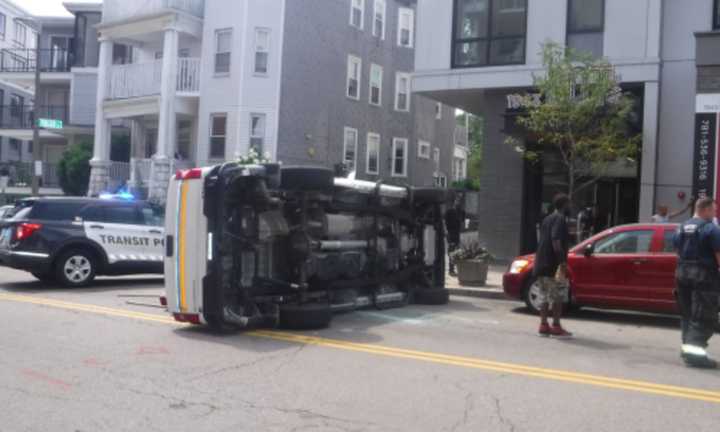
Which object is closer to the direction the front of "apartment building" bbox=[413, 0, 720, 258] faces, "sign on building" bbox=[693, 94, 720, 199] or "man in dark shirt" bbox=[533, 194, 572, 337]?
the man in dark shirt

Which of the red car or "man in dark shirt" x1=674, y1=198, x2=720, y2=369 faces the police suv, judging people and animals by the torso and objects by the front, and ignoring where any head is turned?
the red car

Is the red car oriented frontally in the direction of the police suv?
yes

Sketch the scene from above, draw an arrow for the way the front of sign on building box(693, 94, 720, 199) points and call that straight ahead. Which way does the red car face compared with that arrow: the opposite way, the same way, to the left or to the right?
to the right

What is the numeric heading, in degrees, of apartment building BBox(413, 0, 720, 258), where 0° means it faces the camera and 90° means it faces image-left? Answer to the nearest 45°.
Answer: approximately 0°

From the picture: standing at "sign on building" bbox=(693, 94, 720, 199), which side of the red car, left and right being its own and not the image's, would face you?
right

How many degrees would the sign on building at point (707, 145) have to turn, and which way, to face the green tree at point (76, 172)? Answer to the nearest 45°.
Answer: approximately 90° to its right

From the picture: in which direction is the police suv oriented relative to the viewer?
to the viewer's right

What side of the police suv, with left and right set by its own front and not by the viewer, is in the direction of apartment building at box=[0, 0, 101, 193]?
left
